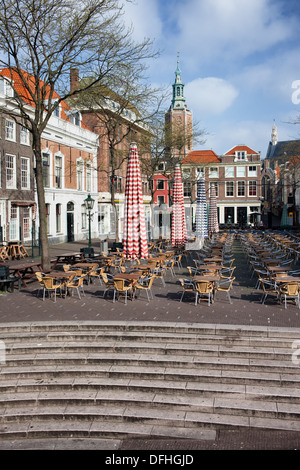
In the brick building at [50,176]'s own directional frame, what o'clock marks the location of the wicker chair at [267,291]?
The wicker chair is roughly at 1 o'clock from the brick building.

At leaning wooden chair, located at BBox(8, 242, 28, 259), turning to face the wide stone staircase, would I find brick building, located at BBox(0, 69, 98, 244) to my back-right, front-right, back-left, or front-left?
back-left

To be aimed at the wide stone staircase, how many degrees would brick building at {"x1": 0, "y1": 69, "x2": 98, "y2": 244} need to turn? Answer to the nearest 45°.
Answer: approximately 45° to its right

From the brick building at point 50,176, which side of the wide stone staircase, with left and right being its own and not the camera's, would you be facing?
back

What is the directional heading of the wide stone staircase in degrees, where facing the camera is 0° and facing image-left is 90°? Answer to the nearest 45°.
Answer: approximately 0°

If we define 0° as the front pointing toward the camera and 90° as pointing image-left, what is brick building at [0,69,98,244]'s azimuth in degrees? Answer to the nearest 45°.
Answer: approximately 315°

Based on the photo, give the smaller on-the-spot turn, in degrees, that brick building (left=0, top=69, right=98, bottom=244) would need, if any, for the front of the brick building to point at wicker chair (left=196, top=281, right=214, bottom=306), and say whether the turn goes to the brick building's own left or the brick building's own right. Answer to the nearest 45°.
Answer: approximately 45° to the brick building's own right
